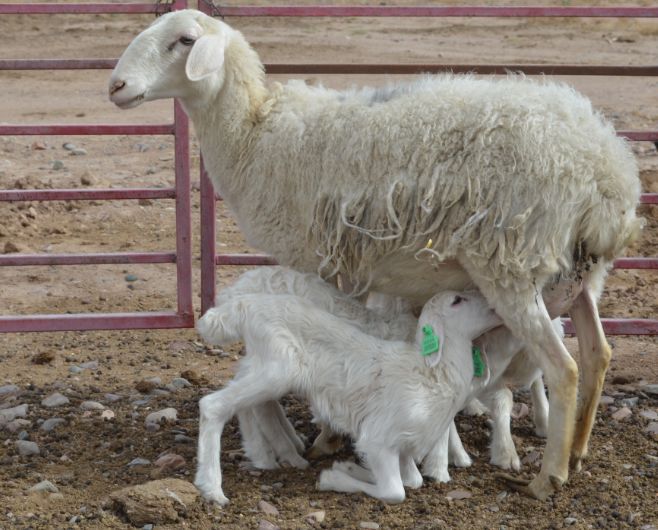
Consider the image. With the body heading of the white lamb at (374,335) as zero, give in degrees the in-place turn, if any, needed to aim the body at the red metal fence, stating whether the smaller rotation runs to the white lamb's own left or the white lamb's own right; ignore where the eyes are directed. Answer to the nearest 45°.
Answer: approximately 135° to the white lamb's own left

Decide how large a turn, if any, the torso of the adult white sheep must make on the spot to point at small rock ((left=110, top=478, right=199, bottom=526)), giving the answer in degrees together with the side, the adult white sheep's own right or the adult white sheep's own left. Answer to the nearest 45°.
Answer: approximately 45° to the adult white sheep's own left

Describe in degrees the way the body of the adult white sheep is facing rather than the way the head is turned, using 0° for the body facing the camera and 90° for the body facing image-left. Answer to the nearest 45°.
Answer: approximately 90°

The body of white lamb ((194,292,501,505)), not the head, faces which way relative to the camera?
to the viewer's right

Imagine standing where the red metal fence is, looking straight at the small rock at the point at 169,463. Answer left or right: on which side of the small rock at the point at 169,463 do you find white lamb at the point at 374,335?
left

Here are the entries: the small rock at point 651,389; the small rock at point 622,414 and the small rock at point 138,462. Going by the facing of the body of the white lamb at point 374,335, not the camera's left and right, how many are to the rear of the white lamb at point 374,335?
1

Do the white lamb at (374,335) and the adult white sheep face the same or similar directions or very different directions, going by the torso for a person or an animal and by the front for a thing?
very different directions

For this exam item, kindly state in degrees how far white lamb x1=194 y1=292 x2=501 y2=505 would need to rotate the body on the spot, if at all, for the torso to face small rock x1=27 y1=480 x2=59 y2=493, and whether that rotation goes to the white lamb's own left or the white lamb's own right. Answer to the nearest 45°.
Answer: approximately 180°

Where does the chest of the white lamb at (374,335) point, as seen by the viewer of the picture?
to the viewer's right

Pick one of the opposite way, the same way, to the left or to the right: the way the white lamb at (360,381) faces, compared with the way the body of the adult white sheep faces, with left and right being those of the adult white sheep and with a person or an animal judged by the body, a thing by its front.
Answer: the opposite way

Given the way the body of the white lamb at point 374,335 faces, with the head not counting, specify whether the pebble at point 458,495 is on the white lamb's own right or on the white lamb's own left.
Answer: on the white lamb's own right

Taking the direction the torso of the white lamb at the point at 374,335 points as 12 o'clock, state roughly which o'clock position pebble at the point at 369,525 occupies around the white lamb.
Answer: The pebble is roughly at 3 o'clock from the white lamb.

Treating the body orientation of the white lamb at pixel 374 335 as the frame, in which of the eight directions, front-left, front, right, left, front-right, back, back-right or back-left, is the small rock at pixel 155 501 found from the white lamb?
back-right

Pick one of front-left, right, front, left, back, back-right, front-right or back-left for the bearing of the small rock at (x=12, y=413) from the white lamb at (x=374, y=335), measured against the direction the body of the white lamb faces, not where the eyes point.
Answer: back

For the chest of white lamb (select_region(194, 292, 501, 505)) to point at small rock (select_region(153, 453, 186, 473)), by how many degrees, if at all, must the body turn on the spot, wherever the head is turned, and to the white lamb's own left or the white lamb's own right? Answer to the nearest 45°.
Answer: approximately 180°
